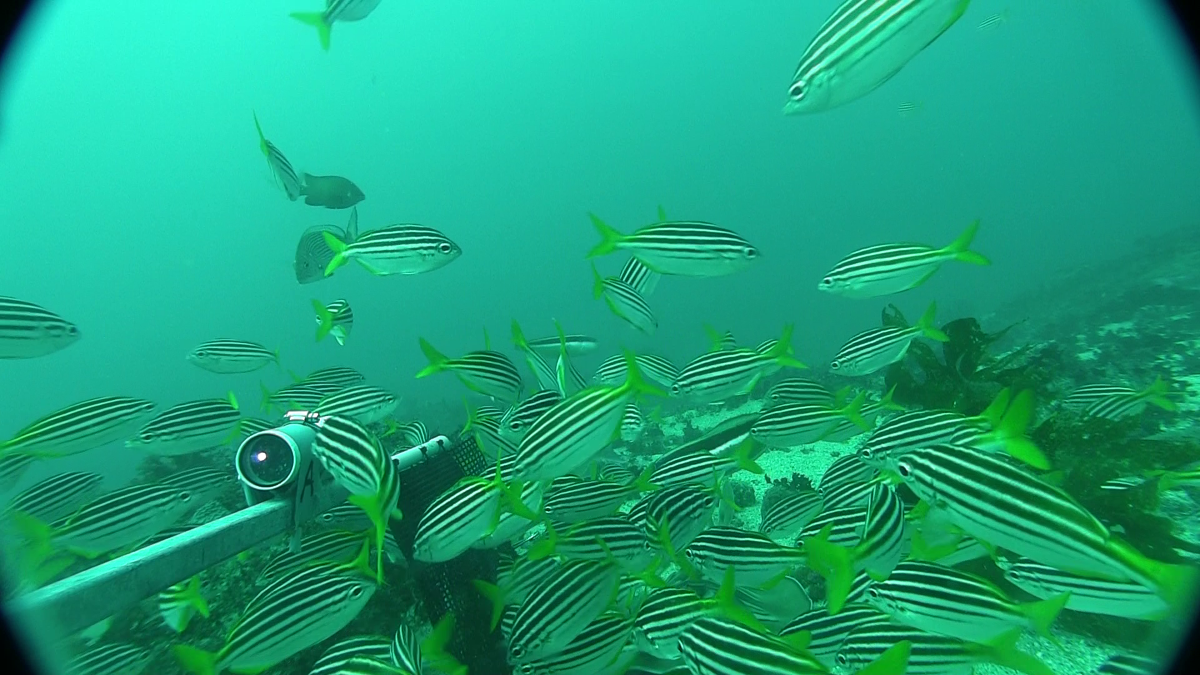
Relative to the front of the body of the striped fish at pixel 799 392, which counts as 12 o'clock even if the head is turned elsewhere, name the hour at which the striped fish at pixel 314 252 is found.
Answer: the striped fish at pixel 314 252 is roughly at 12 o'clock from the striped fish at pixel 799 392.

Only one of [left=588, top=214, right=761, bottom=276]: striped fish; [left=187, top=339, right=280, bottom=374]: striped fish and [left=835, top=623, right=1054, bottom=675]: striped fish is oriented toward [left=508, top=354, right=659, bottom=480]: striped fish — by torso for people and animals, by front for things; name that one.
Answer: [left=835, top=623, right=1054, bottom=675]: striped fish

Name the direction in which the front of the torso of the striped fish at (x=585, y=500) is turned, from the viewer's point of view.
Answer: to the viewer's left

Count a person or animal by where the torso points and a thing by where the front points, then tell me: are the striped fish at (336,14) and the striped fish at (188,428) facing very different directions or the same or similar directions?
very different directions

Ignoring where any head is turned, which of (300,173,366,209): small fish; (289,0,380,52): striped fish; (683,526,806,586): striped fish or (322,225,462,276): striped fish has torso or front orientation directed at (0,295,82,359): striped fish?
(683,526,806,586): striped fish

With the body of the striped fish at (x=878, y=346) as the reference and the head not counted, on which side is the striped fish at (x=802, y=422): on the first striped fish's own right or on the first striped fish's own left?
on the first striped fish's own left

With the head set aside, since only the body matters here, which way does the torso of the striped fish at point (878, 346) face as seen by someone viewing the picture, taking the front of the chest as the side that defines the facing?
to the viewer's left

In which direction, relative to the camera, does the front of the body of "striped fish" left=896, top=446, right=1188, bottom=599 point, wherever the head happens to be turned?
to the viewer's left

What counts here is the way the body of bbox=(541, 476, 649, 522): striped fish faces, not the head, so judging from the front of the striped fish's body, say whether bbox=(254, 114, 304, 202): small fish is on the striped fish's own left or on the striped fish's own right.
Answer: on the striped fish's own right

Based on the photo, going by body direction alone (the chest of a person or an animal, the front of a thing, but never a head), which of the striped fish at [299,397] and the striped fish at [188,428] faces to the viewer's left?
the striped fish at [188,428]
